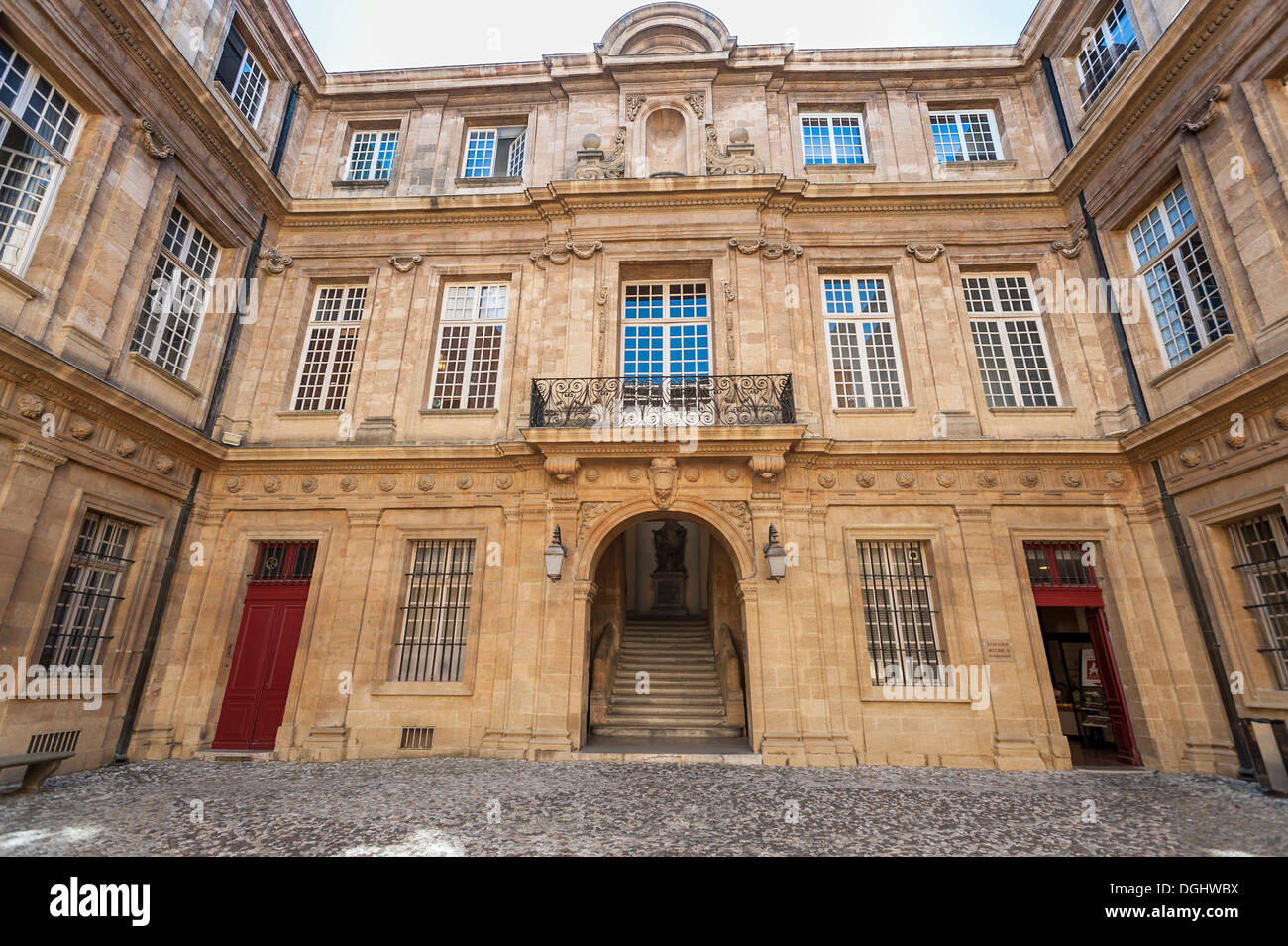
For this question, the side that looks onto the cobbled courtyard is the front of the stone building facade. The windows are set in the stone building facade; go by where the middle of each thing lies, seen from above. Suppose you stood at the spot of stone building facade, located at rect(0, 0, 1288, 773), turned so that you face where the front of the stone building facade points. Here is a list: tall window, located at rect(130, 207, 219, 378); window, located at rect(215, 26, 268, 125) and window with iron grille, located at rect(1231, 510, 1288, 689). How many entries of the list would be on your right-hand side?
2

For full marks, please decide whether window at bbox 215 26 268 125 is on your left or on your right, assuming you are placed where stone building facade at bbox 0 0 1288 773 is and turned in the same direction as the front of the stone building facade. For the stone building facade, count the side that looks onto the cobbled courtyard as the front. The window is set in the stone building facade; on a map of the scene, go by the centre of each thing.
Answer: on your right

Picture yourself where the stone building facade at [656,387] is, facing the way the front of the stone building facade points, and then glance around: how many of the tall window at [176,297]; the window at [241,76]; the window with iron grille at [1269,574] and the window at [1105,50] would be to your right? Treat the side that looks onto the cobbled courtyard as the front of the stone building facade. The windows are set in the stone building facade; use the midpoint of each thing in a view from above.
2

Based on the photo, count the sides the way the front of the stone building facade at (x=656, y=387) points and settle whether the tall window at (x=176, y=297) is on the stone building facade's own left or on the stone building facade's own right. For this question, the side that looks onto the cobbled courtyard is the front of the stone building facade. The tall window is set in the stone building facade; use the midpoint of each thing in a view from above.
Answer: on the stone building facade's own right

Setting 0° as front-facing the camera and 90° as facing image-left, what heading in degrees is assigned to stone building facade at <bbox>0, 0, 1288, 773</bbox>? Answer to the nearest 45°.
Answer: approximately 0°

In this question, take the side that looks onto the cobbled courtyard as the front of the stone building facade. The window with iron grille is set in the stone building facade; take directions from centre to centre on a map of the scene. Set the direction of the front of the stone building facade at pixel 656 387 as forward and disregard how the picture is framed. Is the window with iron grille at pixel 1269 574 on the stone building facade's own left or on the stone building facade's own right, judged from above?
on the stone building facade's own left

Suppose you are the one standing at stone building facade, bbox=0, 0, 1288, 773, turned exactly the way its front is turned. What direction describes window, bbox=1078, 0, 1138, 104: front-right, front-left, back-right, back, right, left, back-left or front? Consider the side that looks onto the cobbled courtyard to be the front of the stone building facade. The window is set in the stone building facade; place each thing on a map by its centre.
left

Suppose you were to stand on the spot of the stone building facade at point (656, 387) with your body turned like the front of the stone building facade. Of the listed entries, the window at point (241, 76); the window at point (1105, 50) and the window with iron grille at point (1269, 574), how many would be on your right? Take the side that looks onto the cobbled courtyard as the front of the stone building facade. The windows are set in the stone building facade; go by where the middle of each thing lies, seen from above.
1
